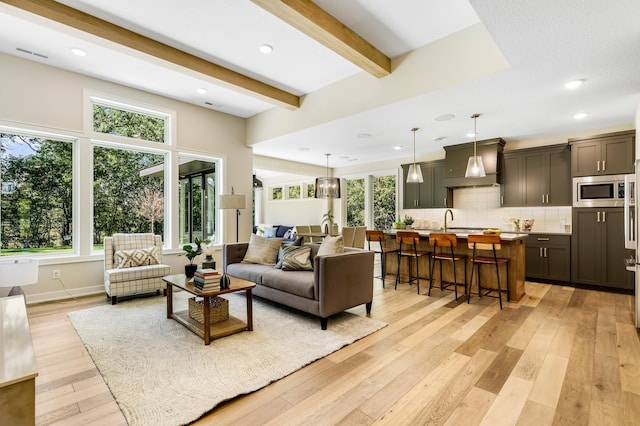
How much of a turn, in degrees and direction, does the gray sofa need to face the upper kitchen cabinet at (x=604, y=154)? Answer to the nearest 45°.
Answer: approximately 135° to its left

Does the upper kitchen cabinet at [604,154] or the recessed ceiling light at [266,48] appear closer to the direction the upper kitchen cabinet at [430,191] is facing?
the recessed ceiling light

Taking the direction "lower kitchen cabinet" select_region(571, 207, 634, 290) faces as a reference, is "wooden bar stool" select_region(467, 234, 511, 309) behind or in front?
in front

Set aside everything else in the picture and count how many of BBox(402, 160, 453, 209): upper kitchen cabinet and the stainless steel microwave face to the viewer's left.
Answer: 0

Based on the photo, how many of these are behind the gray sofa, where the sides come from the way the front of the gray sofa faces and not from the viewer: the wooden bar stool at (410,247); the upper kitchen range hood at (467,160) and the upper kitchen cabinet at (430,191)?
3

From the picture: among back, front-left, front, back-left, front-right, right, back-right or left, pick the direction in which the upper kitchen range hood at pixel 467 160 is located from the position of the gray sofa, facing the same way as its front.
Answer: back

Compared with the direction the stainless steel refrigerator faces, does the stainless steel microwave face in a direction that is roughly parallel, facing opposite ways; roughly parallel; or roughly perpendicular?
roughly perpendicular

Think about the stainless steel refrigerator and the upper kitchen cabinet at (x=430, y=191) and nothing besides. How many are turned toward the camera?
1

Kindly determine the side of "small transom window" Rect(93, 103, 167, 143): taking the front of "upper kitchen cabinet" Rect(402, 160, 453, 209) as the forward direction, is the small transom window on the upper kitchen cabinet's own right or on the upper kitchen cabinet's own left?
on the upper kitchen cabinet's own right

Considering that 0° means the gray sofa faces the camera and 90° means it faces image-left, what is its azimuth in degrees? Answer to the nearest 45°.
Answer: approximately 45°

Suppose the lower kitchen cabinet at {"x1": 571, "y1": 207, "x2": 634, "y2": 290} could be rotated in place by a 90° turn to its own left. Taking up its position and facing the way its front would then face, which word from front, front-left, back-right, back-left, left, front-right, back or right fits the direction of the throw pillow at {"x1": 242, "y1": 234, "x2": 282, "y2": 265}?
back-right

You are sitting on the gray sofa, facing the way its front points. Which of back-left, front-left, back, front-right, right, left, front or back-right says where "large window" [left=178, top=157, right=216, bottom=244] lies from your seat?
right

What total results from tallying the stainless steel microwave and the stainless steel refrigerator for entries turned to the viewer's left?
1
